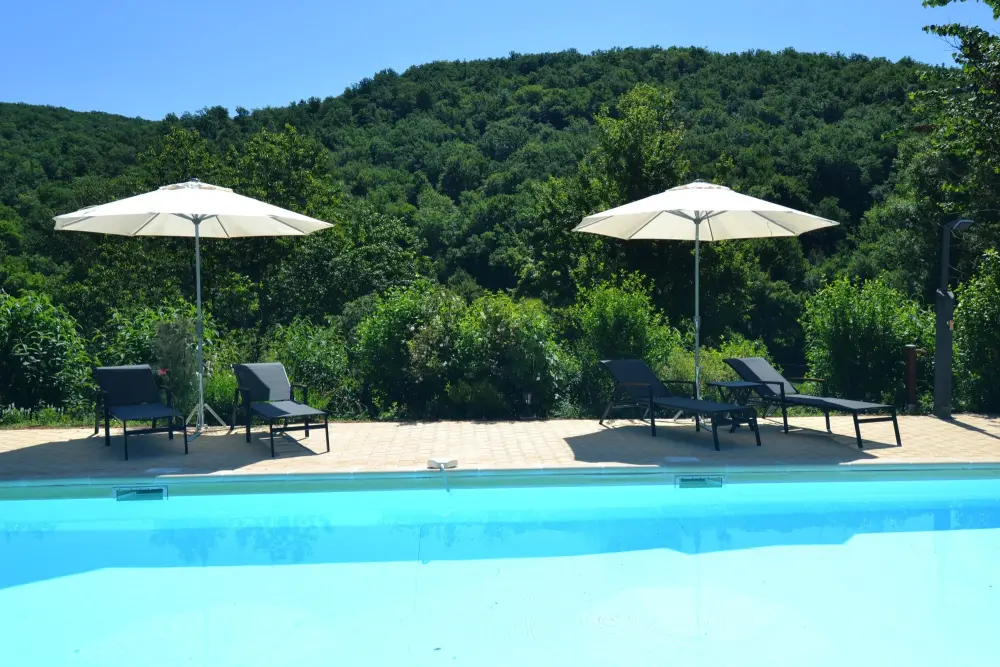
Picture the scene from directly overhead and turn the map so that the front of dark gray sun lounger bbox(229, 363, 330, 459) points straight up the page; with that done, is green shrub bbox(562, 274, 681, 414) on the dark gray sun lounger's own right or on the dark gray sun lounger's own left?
on the dark gray sun lounger's own left

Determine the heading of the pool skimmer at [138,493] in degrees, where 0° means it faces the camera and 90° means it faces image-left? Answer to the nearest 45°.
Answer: approximately 0°

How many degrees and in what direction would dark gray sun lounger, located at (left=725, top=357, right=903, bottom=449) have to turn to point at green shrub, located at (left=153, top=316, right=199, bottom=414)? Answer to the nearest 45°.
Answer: approximately 135° to its right

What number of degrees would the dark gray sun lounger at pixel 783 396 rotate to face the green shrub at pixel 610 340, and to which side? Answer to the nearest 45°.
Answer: approximately 180°

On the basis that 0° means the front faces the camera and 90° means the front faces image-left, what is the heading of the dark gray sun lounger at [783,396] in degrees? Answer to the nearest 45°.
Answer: approximately 315°

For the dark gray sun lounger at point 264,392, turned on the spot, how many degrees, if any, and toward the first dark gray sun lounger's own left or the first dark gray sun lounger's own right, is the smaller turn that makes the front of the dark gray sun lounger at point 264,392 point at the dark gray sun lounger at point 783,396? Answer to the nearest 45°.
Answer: approximately 45° to the first dark gray sun lounger's own left

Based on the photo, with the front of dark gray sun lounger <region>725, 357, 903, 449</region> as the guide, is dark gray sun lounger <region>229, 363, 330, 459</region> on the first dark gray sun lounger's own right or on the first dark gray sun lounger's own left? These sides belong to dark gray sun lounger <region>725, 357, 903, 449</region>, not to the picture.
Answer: on the first dark gray sun lounger's own right

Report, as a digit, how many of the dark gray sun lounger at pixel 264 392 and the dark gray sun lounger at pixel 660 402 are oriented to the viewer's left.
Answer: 0

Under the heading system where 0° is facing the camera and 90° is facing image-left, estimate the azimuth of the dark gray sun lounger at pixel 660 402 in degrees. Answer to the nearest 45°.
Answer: approximately 315°

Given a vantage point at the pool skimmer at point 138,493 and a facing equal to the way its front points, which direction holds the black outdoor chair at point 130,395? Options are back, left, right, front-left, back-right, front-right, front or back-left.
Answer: back

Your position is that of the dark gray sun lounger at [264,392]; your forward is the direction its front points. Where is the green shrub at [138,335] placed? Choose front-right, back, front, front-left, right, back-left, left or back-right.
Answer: back

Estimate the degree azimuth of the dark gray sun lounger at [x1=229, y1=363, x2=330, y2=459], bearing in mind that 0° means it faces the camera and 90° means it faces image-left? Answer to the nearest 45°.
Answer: approximately 315°
